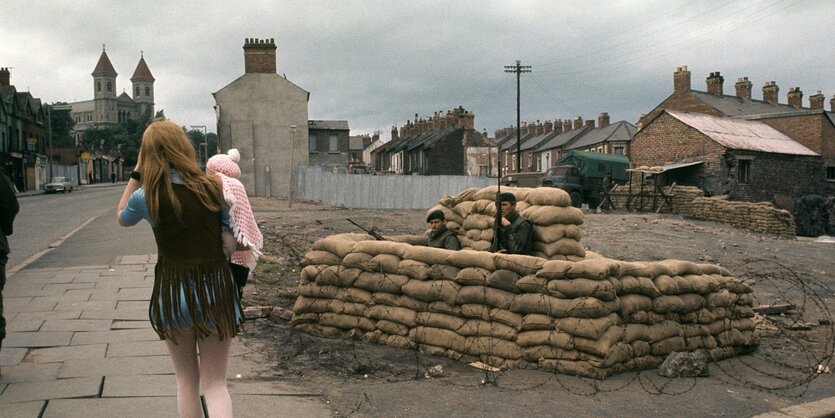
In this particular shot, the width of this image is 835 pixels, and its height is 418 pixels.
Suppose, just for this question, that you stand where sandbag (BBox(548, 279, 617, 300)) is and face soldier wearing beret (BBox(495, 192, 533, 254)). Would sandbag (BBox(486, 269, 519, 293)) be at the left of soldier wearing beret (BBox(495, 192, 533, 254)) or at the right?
left

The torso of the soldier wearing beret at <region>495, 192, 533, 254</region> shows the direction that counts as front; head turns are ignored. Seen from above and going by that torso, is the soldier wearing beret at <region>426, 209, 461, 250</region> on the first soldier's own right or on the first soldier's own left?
on the first soldier's own right

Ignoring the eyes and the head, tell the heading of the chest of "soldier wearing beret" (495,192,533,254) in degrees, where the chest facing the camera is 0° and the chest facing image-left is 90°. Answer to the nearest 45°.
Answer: approximately 45°

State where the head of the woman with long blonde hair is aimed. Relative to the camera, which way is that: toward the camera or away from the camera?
away from the camera

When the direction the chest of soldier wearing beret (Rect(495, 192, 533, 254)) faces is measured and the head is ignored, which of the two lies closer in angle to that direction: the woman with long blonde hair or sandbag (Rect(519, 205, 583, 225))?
the woman with long blonde hair

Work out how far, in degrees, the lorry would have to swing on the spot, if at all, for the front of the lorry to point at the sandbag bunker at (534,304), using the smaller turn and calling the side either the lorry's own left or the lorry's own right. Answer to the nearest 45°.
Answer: approximately 45° to the lorry's own left

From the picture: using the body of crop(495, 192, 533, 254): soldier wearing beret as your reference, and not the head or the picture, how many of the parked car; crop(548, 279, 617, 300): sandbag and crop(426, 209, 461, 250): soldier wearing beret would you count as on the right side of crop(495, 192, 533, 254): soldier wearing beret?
2

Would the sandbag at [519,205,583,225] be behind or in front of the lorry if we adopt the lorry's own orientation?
in front

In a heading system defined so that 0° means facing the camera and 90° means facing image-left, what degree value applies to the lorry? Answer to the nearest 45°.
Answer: approximately 45°

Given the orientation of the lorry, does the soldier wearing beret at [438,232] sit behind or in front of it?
in front

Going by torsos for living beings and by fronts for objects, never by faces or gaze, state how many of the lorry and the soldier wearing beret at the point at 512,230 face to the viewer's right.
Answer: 0

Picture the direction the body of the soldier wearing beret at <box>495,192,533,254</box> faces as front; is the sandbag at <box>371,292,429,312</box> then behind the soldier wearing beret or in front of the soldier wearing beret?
in front
